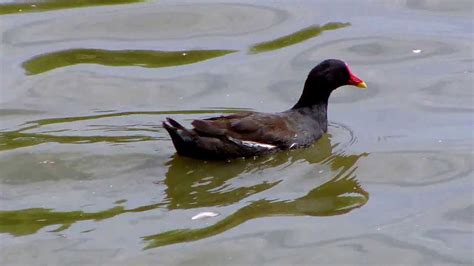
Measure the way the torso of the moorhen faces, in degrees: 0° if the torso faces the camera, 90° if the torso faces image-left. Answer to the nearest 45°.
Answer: approximately 270°
